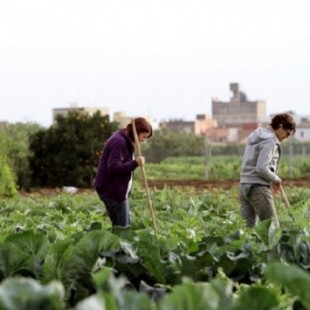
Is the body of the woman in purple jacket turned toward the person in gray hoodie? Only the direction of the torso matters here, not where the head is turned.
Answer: yes

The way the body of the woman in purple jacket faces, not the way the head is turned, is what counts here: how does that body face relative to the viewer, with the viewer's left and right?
facing to the right of the viewer

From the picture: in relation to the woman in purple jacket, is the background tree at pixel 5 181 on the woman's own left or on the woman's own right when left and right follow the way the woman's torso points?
on the woman's own left

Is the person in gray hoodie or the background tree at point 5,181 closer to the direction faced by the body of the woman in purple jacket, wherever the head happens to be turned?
the person in gray hoodie

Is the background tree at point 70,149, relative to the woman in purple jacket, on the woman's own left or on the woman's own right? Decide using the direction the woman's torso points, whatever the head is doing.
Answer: on the woman's own left
